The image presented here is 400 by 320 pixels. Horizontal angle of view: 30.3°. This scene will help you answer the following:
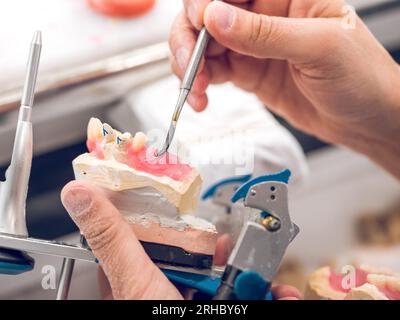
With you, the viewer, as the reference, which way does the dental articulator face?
facing to the left of the viewer
